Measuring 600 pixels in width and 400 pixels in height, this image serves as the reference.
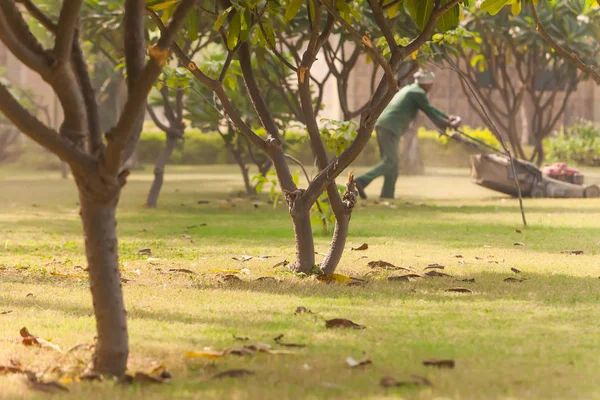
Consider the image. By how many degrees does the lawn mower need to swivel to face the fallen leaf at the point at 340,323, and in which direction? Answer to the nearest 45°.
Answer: approximately 90° to its right

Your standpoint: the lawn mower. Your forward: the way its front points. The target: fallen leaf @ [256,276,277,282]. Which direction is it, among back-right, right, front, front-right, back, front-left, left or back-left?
right

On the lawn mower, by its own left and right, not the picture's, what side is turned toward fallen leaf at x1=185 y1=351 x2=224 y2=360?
right

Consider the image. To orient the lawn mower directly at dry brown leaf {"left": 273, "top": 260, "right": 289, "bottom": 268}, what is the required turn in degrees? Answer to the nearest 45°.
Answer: approximately 90° to its right

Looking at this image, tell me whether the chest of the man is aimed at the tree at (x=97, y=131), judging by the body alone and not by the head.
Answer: no

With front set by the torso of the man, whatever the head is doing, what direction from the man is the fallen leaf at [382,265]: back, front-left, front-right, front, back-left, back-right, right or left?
right

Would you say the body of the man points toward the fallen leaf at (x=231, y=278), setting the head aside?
no

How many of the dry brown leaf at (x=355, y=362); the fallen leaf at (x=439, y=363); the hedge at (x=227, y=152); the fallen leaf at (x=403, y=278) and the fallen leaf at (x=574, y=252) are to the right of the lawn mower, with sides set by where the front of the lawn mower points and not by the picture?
4

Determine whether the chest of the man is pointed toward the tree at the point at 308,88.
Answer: no

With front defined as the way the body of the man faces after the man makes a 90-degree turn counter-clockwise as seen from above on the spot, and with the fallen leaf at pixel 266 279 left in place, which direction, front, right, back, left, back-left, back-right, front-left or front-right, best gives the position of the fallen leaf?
back

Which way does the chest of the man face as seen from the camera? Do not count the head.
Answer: to the viewer's right

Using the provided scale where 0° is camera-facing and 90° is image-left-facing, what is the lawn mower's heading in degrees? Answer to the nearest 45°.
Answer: approximately 270°

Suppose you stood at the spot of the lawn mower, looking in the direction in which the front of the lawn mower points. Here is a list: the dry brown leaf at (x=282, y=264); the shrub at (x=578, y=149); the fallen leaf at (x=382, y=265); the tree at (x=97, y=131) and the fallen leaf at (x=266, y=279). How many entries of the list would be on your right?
4

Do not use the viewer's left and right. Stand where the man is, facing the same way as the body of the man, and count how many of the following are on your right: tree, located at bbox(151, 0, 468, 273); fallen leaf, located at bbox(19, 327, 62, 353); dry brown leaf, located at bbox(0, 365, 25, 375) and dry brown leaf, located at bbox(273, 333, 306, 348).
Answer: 4

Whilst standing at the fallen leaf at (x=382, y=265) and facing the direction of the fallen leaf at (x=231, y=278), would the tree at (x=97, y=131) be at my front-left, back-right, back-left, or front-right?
front-left

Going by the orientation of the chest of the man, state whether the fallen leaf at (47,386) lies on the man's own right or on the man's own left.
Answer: on the man's own right

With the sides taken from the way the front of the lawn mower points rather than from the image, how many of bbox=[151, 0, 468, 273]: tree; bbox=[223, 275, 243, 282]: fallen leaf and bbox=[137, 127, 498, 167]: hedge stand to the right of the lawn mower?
2

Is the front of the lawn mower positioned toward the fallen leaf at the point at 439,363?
no

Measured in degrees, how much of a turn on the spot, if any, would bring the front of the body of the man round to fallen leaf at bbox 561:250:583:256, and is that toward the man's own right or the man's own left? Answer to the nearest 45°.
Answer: approximately 90° to the man's own right

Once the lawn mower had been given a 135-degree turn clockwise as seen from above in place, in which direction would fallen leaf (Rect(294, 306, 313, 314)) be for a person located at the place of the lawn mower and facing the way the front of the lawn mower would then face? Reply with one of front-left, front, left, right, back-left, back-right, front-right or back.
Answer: front-left

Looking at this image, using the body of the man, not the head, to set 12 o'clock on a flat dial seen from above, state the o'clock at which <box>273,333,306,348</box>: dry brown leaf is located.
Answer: The dry brown leaf is roughly at 3 o'clock from the man.

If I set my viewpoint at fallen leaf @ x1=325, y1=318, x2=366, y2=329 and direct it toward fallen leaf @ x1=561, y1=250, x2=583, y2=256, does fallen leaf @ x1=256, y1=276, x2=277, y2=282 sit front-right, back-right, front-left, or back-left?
front-left
